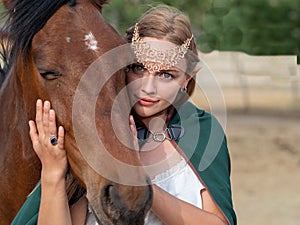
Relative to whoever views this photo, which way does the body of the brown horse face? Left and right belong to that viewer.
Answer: facing the viewer and to the right of the viewer

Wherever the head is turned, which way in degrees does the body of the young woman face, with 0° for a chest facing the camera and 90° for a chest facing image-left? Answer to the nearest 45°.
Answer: approximately 45°
